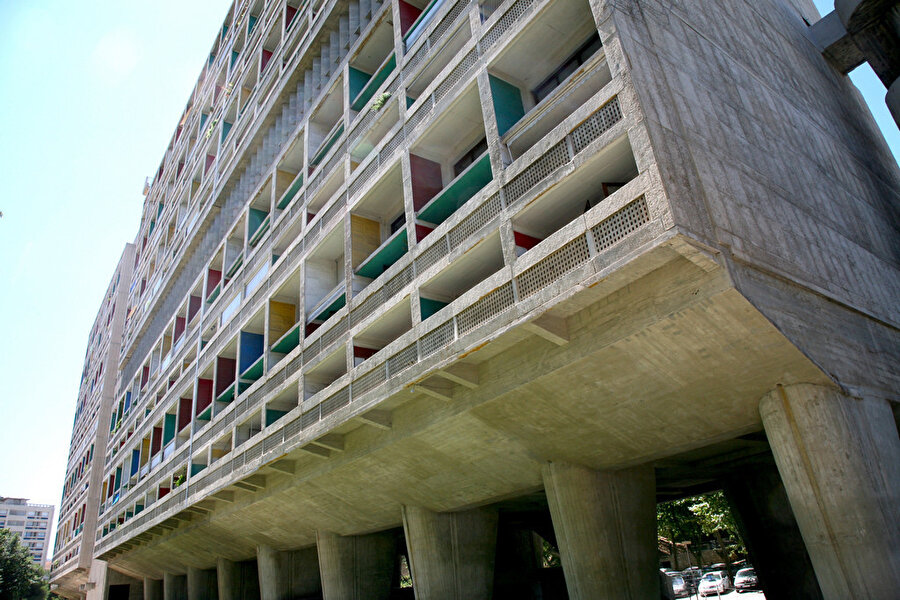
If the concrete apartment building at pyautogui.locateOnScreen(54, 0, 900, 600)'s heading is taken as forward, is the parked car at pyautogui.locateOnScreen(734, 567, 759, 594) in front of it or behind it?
behind

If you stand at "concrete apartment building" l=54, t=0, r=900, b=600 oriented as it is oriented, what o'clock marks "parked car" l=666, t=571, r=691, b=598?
The parked car is roughly at 8 o'clock from the concrete apartment building.

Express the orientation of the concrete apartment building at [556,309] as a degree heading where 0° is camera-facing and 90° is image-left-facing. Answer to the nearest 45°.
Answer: approximately 45°
